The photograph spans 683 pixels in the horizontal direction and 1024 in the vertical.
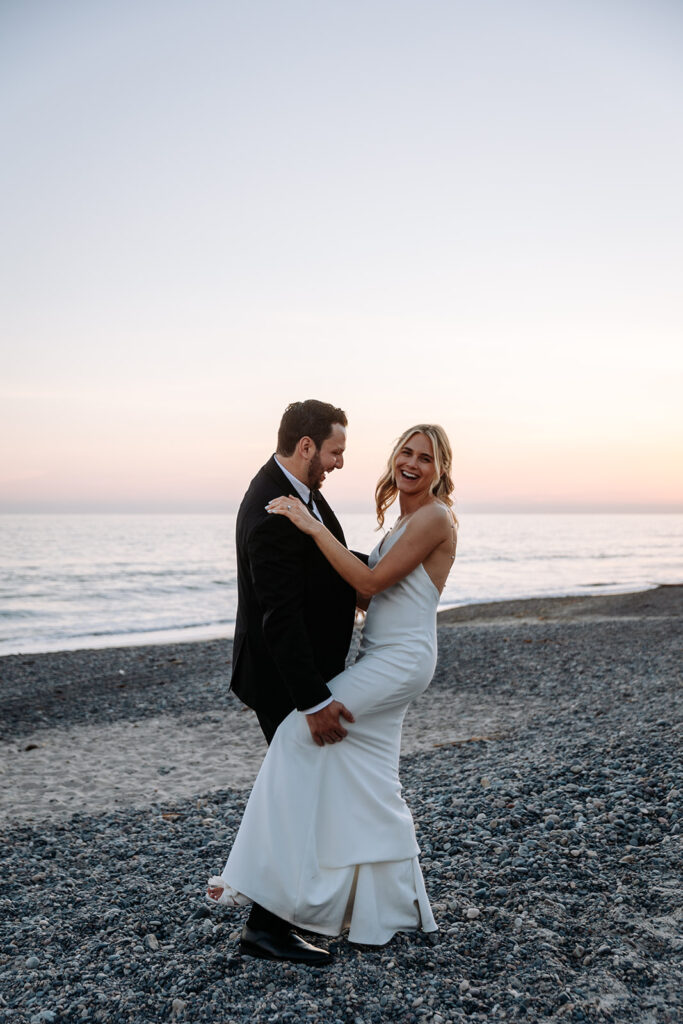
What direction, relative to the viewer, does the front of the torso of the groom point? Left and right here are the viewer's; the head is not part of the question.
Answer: facing to the right of the viewer

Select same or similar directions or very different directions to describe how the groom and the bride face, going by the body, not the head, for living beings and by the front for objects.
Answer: very different directions

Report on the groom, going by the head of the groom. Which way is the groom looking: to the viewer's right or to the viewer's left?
to the viewer's right

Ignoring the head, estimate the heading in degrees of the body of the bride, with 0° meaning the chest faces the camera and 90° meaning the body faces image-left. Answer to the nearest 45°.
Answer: approximately 90°
